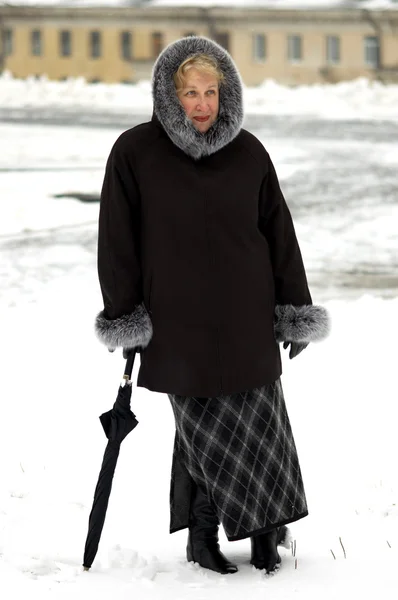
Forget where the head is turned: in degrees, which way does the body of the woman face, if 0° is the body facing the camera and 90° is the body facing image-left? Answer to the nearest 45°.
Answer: approximately 0°

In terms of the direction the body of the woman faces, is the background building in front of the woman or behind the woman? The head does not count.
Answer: behind
